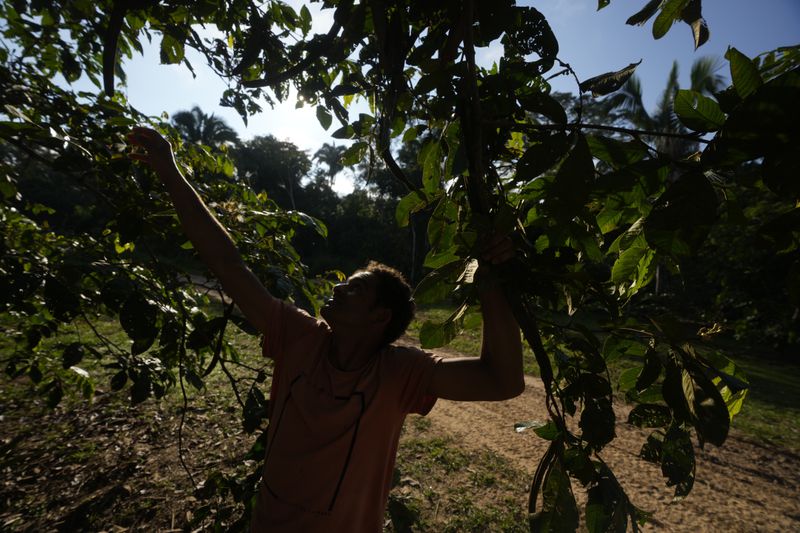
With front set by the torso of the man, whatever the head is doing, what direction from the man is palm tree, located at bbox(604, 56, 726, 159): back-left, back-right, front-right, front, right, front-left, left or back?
back

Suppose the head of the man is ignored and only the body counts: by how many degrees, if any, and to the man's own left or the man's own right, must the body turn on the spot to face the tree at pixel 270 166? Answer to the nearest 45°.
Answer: approximately 135° to the man's own right

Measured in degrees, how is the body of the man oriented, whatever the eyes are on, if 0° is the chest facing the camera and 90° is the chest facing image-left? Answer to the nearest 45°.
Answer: approximately 45°

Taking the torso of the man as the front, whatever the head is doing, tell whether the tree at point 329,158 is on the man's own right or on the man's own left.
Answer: on the man's own right

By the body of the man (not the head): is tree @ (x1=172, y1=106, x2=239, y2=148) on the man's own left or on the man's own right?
on the man's own right
